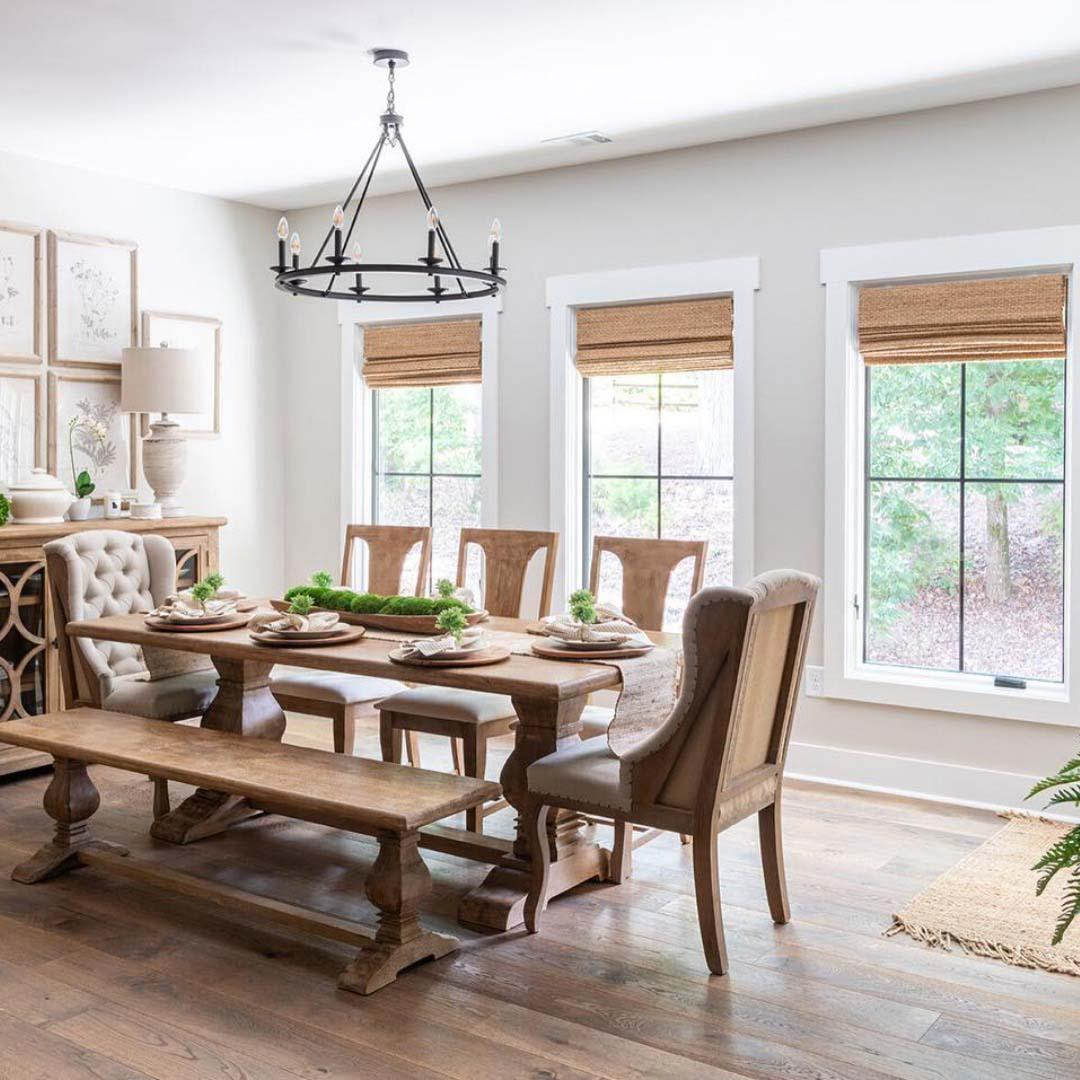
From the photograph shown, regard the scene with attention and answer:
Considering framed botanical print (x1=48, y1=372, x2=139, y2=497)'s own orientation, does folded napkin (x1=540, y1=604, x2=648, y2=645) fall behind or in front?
in front

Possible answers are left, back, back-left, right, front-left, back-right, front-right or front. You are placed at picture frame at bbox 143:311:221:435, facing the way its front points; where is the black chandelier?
front-right

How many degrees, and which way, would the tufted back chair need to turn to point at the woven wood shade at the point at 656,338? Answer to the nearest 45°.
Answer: approximately 45° to its left

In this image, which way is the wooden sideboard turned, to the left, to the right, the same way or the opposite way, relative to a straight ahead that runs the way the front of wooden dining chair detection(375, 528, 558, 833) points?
to the left

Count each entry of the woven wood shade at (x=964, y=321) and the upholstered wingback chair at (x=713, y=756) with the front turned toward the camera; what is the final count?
1

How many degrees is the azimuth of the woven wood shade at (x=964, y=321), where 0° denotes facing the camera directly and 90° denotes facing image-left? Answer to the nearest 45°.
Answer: approximately 0°

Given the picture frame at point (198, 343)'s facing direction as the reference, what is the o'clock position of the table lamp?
The table lamp is roughly at 2 o'clock from the picture frame.

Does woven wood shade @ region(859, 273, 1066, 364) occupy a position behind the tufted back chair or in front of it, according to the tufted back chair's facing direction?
in front

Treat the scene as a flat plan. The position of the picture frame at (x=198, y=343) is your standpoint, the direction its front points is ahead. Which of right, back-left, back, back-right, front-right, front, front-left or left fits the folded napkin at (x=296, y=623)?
front-right

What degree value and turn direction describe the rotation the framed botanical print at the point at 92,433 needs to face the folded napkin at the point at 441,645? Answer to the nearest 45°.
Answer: approximately 45° to its right

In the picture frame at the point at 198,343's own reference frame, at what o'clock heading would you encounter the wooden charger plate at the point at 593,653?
The wooden charger plate is roughly at 1 o'clock from the picture frame.
